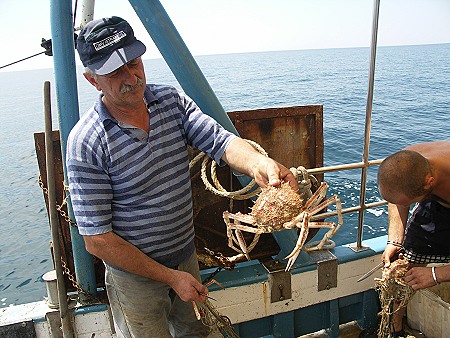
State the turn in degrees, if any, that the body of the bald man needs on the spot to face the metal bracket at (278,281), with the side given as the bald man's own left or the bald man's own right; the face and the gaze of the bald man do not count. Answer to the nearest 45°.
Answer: approximately 45° to the bald man's own right

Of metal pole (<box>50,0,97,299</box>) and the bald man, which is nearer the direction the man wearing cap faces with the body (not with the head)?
the bald man

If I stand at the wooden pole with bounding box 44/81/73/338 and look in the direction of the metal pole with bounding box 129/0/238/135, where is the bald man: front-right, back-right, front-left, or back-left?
front-right

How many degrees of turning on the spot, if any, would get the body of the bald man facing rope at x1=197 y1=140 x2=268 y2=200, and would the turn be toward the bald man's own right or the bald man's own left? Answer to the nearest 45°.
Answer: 0° — they already face it

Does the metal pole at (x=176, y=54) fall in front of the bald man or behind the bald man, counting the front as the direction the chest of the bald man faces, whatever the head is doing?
in front

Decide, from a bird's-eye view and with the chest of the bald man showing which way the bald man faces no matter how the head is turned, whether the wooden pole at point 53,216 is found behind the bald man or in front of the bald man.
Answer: in front

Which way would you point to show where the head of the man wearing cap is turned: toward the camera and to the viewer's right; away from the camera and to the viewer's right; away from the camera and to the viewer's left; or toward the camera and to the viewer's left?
toward the camera and to the viewer's right

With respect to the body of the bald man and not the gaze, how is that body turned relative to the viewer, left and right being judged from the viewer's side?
facing the viewer and to the left of the viewer

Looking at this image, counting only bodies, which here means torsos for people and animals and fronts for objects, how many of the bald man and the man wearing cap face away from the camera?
0

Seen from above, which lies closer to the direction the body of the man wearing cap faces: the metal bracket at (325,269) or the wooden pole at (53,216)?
the metal bracket

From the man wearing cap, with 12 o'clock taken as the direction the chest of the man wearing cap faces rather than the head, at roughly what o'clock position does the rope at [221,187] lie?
The rope is roughly at 9 o'clock from the man wearing cap.

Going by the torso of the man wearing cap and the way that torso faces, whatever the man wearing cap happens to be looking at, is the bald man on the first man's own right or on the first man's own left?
on the first man's own left
